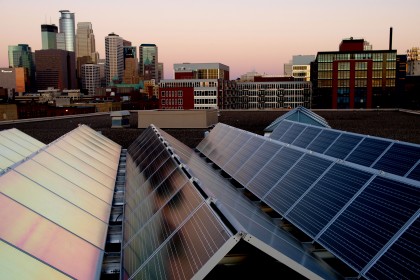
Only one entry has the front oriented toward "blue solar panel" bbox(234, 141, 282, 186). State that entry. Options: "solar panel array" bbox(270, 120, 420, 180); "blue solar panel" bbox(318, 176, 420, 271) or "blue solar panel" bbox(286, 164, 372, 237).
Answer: the solar panel array

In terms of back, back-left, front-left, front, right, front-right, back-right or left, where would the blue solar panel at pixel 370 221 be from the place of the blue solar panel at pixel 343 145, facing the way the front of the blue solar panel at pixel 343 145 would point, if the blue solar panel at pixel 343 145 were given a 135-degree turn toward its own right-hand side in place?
back

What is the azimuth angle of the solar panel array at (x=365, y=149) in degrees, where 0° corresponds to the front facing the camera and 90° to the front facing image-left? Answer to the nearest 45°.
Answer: approximately 45°

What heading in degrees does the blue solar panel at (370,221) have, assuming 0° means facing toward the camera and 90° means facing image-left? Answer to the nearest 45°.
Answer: approximately 45°

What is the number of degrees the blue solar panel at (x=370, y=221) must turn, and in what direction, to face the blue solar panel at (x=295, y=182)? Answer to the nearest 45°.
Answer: approximately 90° to its right

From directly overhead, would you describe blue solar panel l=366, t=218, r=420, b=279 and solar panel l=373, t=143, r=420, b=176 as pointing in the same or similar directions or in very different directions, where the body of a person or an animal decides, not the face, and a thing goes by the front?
same or similar directions

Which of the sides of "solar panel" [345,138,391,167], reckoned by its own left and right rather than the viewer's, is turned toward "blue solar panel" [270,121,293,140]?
right

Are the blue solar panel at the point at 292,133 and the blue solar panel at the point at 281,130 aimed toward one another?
no

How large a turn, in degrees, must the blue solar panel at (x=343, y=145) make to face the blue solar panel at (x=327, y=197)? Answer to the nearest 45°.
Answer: approximately 45° to its left

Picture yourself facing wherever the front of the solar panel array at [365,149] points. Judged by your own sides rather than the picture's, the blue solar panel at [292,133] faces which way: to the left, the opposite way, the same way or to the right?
the same way

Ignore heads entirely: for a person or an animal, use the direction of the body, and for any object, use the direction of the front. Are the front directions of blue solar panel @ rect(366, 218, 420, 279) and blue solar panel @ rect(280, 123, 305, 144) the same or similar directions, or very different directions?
same or similar directions

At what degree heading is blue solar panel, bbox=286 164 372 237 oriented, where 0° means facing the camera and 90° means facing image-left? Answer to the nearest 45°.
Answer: approximately 45°

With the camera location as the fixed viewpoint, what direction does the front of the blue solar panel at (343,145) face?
facing the viewer and to the left of the viewer

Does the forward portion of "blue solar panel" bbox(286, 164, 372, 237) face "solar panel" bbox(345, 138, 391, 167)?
no

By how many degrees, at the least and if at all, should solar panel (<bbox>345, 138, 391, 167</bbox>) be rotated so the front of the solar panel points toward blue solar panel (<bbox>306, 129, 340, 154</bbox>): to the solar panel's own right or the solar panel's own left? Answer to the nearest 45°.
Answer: approximately 90° to the solar panel's own right

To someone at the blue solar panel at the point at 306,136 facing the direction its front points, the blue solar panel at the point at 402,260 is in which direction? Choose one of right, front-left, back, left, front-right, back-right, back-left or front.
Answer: front-left

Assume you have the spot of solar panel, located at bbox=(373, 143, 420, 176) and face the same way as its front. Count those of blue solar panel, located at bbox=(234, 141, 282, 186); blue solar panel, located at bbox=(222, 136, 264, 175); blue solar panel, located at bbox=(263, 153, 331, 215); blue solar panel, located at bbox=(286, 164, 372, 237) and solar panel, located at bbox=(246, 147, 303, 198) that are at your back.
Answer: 0

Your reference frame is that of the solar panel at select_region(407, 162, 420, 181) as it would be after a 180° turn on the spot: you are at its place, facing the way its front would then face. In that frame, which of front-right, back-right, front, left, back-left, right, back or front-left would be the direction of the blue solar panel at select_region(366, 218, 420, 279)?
back-right

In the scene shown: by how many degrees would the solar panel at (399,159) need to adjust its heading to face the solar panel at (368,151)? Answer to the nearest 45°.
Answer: approximately 90° to its right

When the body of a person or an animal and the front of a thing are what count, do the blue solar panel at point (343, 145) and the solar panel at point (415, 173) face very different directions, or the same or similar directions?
same or similar directions

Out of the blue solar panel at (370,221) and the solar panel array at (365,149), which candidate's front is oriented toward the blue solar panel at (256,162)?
the solar panel array

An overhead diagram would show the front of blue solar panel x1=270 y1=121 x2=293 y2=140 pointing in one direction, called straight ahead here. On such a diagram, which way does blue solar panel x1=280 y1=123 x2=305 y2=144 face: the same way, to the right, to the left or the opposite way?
the same way

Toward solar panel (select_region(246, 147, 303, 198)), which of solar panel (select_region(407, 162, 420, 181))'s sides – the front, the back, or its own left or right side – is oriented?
front

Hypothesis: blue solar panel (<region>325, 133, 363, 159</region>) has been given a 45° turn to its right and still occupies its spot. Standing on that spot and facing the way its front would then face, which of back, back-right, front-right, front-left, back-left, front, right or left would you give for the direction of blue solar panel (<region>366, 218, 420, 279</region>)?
left

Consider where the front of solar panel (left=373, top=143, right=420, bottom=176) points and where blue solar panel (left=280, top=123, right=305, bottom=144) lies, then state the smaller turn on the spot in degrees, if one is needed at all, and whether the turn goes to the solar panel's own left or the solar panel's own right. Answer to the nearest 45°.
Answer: approximately 90° to the solar panel's own right

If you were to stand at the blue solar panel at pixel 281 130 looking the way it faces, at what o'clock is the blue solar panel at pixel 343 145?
the blue solar panel at pixel 343 145 is roughly at 10 o'clock from the blue solar panel at pixel 281 130.
